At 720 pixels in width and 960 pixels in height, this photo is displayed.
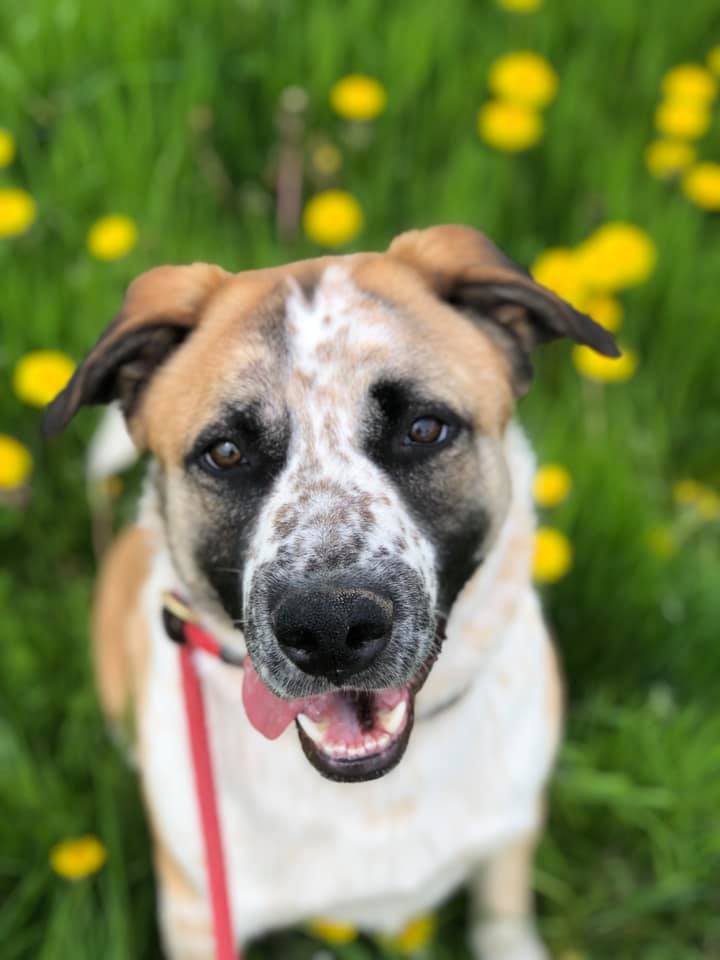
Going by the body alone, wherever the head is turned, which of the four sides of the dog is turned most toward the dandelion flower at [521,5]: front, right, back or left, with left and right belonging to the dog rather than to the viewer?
back

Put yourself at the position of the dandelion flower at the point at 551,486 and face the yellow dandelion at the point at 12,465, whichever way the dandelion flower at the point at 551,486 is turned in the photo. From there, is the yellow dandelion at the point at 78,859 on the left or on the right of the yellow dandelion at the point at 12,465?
left

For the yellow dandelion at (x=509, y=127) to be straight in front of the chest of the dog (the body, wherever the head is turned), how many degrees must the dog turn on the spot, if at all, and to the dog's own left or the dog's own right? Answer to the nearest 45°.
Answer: approximately 180°

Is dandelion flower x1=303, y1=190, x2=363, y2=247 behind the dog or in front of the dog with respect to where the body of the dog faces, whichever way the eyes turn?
behind

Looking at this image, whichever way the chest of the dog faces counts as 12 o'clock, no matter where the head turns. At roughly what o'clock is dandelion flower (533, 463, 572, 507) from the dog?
The dandelion flower is roughly at 7 o'clock from the dog.

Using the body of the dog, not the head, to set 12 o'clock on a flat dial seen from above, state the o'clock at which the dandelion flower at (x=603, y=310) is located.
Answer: The dandelion flower is roughly at 7 o'clock from the dog.

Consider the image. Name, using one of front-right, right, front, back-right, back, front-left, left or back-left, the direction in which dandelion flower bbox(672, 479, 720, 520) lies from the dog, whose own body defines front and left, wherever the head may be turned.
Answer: back-left

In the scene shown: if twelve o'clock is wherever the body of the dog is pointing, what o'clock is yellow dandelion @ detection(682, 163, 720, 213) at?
The yellow dandelion is roughly at 7 o'clock from the dog.

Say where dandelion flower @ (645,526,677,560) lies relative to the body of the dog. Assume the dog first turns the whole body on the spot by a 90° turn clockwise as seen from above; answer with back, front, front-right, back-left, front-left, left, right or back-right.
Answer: back-right

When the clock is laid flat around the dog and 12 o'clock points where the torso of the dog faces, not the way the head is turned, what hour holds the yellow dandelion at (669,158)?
The yellow dandelion is roughly at 7 o'clock from the dog.

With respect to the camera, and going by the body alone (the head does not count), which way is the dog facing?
toward the camera

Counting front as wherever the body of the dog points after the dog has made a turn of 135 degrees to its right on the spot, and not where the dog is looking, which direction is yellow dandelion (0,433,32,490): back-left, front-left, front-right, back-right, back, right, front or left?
front

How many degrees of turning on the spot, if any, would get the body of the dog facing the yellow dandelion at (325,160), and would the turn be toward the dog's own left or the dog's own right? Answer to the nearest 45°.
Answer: approximately 180°
